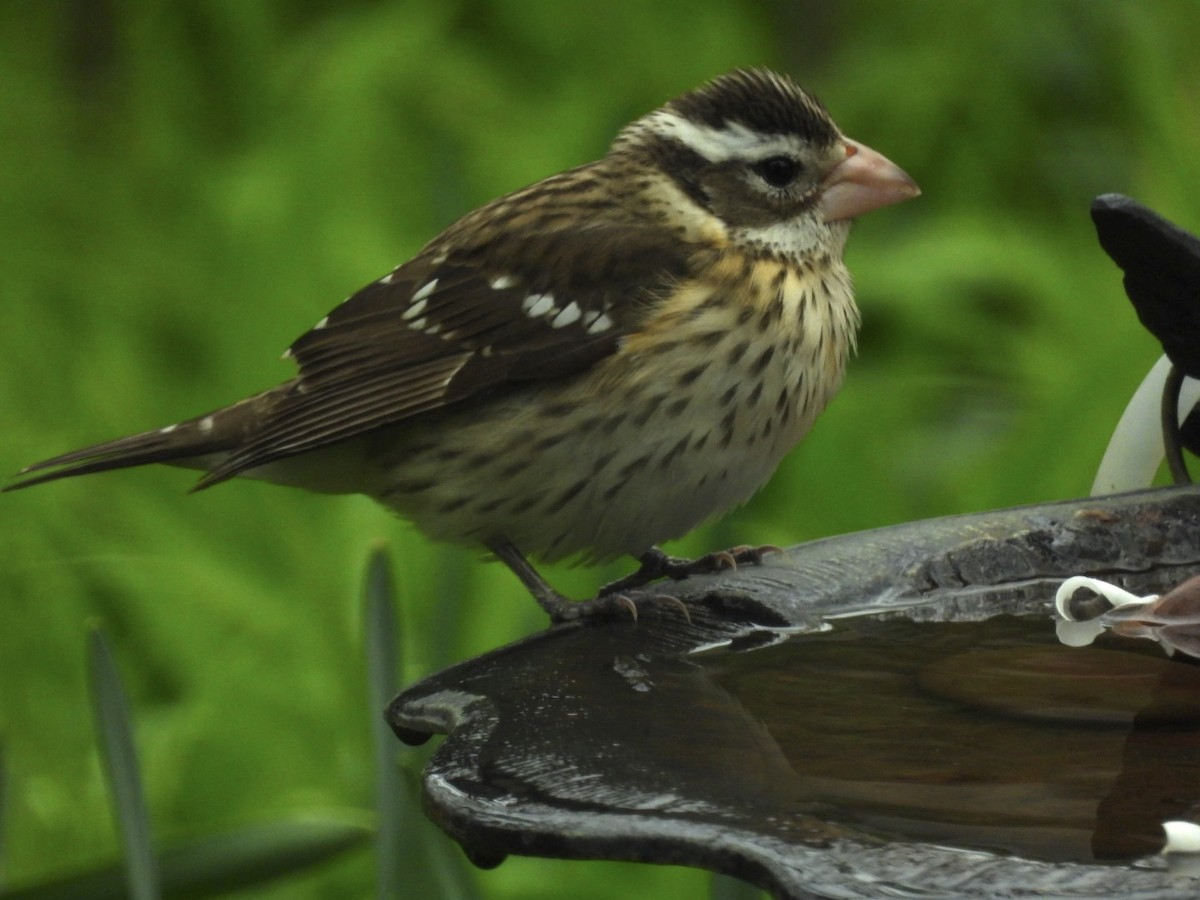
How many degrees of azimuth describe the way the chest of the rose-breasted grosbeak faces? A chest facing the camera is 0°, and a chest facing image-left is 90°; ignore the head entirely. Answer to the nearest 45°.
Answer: approximately 270°

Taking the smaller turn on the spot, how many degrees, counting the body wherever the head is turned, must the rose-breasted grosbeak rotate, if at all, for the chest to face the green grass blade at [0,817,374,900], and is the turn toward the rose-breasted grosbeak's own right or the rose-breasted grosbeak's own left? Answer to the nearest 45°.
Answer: approximately 180°
